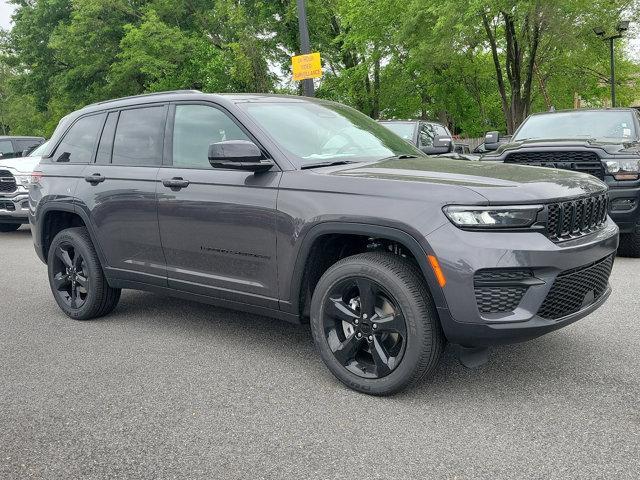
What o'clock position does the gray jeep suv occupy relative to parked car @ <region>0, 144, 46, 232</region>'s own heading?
The gray jeep suv is roughly at 10 o'clock from the parked car.

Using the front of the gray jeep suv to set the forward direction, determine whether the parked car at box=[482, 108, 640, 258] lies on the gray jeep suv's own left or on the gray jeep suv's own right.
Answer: on the gray jeep suv's own left

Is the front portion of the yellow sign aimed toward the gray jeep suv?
yes

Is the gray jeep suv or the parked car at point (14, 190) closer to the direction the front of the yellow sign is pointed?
the gray jeep suv

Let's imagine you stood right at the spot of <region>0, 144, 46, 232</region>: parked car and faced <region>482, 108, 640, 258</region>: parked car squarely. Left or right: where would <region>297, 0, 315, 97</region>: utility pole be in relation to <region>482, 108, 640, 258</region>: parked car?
left

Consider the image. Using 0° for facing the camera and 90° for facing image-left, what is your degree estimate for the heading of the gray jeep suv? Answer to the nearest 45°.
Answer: approximately 315°

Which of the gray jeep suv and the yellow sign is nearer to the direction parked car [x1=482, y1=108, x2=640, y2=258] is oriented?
the gray jeep suv
